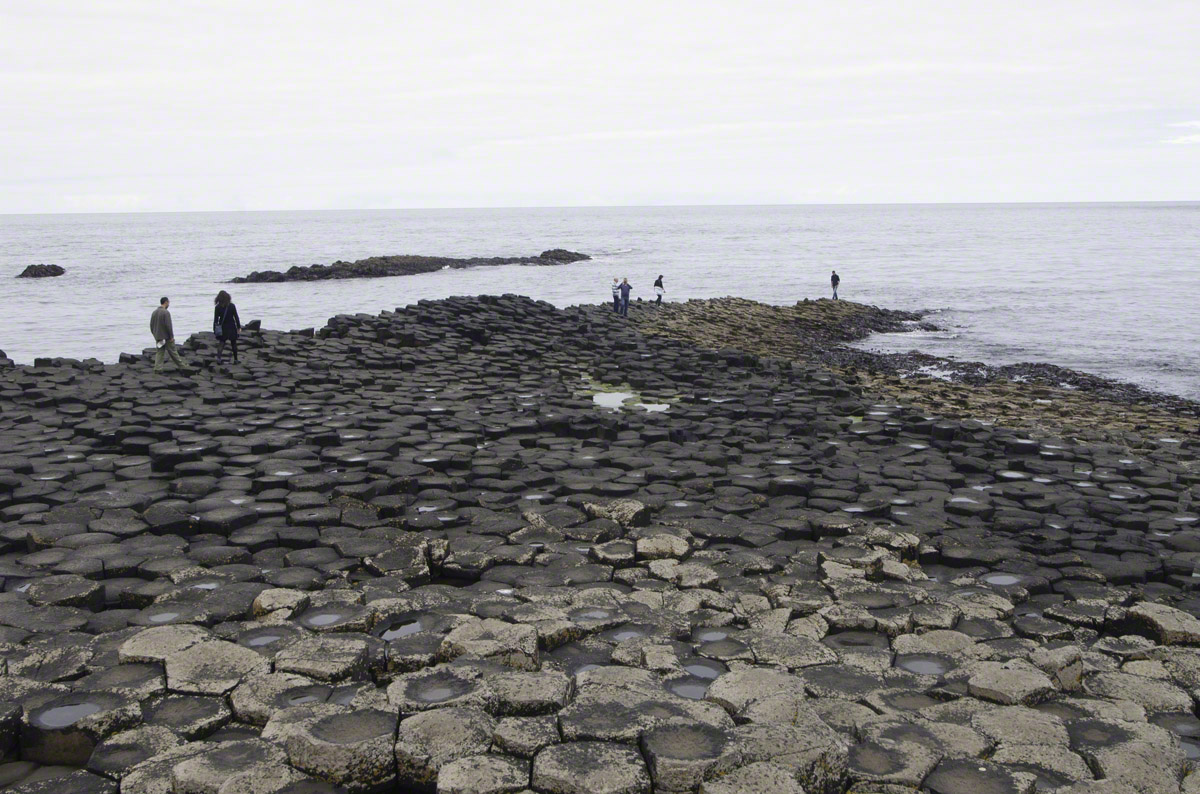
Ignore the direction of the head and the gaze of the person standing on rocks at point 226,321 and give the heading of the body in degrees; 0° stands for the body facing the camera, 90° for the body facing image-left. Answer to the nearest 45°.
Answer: approximately 180°

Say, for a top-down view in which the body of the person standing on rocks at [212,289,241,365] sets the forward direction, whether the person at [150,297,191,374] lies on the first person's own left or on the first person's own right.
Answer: on the first person's own left
